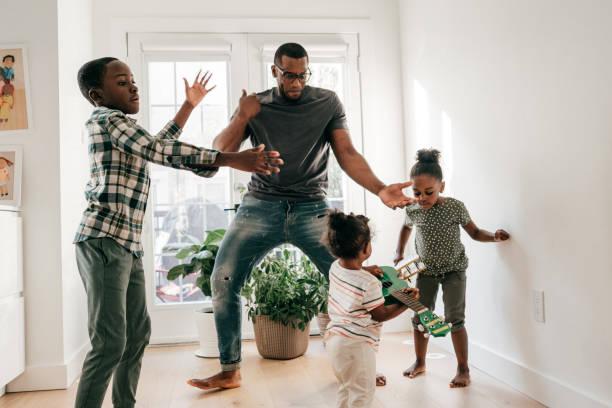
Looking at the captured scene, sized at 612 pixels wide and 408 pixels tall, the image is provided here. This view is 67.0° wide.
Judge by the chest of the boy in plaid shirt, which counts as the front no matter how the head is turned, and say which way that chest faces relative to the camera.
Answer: to the viewer's right

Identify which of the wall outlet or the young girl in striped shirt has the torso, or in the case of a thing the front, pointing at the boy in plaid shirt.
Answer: the wall outlet

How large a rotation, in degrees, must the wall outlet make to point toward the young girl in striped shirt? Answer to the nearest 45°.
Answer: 0° — it already faces them

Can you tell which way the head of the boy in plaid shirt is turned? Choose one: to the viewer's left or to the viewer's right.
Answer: to the viewer's right

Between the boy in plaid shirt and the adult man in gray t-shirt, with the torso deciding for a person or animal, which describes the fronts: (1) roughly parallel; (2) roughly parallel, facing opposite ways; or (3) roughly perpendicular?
roughly perpendicular

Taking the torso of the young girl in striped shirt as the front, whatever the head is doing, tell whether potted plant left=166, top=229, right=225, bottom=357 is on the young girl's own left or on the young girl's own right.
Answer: on the young girl's own left

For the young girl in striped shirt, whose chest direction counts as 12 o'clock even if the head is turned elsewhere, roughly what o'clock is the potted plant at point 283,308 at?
The potted plant is roughly at 10 o'clock from the young girl in striped shirt.
